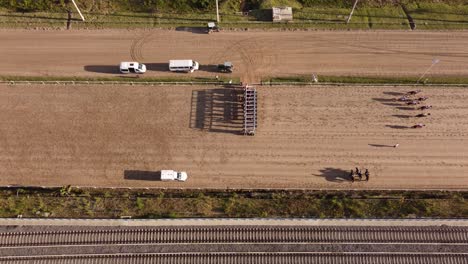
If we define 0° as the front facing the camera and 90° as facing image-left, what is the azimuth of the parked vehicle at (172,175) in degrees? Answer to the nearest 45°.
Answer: approximately 270°
